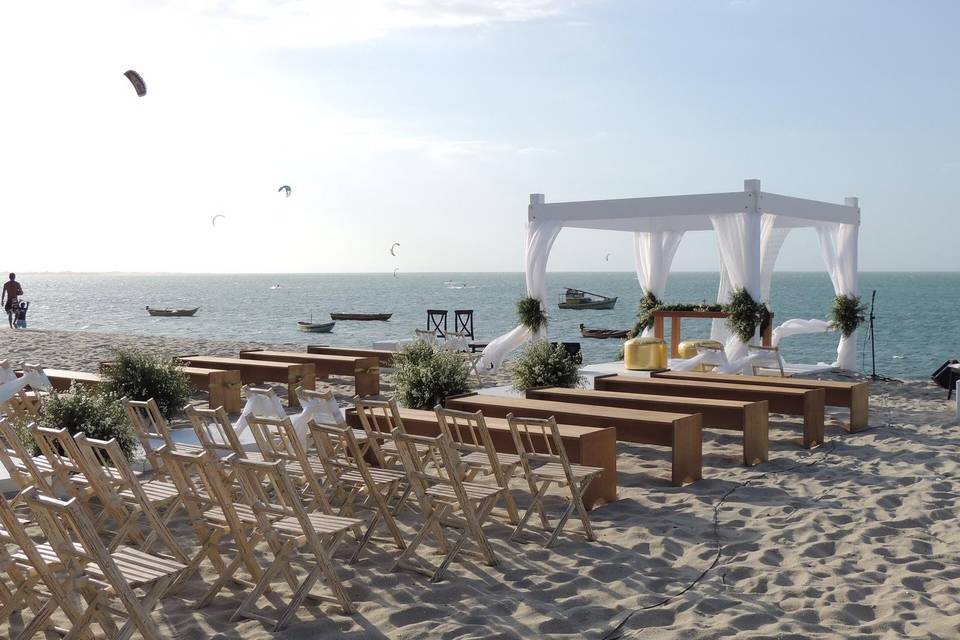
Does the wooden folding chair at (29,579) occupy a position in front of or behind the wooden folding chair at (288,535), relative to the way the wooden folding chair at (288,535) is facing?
behind

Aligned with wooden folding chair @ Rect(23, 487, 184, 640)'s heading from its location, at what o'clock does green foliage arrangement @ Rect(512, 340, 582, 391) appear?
The green foliage arrangement is roughly at 12 o'clock from the wooden folding chair.

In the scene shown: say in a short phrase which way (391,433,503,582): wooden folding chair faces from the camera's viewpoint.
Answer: facing away from the viewer and to the right of the viewer

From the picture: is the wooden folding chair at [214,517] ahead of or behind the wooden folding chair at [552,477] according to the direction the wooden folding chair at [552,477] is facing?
behind

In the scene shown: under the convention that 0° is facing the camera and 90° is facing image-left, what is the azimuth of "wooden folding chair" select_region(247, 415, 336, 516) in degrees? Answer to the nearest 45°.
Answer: approximately 225°

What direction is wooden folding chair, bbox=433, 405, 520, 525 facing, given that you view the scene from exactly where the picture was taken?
facing away from the viewer and to the right of the viewer

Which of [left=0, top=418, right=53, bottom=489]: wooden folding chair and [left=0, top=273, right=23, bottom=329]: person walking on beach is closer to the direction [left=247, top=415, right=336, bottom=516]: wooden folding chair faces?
the person walking on beach

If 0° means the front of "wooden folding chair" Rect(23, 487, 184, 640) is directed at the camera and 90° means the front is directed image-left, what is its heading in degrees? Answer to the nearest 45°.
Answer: approximately 225°

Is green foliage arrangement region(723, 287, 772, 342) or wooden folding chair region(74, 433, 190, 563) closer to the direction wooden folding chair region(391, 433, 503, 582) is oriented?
the green foliage arrangement

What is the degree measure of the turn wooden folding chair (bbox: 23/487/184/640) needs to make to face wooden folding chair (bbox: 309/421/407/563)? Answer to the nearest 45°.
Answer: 0° — it already faces it

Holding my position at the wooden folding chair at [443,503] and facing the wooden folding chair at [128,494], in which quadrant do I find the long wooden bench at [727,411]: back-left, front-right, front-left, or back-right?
back-right
